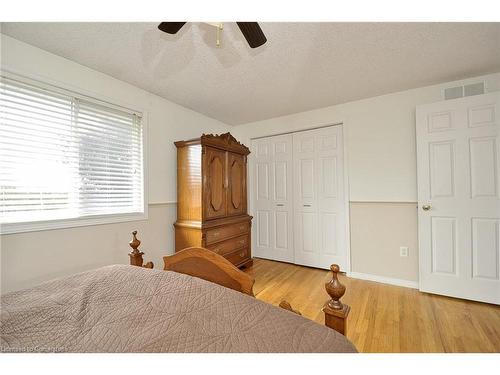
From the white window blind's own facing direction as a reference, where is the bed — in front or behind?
in front

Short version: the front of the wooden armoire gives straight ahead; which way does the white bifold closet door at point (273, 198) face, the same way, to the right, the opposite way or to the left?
to the right

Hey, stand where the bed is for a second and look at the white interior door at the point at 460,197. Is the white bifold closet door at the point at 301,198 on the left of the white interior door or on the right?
left

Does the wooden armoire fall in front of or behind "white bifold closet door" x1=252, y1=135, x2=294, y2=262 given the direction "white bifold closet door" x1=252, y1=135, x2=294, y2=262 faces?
in front

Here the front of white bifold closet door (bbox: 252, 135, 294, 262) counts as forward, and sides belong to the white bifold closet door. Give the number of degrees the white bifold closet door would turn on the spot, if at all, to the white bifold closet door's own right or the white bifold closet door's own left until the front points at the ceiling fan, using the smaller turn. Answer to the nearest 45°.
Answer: approximately 45° to the white bifold closet door's own left

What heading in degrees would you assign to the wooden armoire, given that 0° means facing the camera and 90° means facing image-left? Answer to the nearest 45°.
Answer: approximately 315°

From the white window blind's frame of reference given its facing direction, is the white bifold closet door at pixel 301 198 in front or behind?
in front

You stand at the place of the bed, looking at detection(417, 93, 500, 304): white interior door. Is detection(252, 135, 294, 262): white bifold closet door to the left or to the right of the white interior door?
left

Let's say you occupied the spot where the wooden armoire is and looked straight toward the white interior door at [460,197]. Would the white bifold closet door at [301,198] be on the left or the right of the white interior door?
left

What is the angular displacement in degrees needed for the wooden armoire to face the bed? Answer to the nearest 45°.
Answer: approximately 45° to its right

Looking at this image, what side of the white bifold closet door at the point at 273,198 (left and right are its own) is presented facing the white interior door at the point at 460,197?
left
